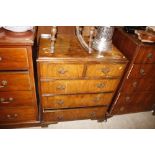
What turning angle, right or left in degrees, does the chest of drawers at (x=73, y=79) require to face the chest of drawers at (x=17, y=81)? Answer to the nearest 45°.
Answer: approximately 45° to its right

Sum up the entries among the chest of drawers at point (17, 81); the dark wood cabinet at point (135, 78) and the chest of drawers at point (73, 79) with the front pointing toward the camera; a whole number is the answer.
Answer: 3

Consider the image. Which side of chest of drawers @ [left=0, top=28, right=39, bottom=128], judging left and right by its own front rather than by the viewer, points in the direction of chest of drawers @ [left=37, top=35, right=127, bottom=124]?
left

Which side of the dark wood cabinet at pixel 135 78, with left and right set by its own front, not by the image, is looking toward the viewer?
front

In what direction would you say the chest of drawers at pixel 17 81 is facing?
toward the camera

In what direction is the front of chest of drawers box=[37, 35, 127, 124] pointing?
toward the camera
